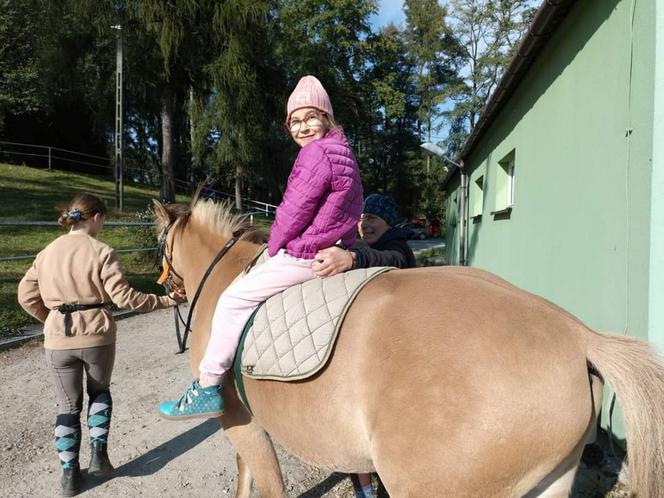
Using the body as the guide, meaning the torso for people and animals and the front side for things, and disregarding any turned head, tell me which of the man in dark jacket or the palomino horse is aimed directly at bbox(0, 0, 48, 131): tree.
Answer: the palomino horse

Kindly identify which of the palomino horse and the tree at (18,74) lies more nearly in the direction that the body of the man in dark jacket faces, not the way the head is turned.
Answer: the palomino horse

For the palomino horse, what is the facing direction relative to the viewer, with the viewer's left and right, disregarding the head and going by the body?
facing away from the viewer and to the left of the viewer

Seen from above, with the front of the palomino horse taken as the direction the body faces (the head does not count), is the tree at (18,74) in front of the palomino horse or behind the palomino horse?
in front

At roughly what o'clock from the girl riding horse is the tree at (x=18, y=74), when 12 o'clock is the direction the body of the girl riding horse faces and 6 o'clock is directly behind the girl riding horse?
The tree is roughly at 2 o'clock from the girl riding horse.

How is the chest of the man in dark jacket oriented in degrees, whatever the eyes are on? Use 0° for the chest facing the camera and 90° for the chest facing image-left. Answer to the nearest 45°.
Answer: approximately 45°

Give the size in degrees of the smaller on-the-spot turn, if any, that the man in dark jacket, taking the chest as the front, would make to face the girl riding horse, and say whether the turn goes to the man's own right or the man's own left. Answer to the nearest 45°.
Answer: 0° — they already face them

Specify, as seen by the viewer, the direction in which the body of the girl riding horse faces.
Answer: to the viewer's left

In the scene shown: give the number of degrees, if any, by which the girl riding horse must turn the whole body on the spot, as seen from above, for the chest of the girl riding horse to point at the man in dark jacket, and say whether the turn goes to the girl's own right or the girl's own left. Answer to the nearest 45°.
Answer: approximately 135° to the girl's own right

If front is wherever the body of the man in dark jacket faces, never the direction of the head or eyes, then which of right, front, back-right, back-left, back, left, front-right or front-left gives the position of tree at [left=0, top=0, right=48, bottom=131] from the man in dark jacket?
right
